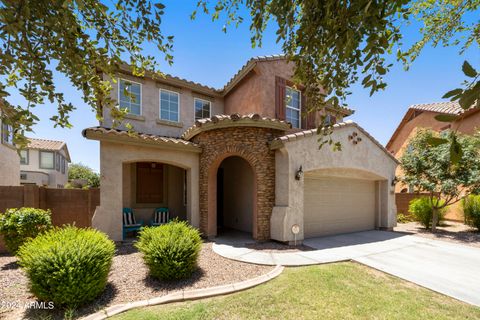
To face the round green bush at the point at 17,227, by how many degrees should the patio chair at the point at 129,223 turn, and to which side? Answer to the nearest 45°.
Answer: approximately 90° to its right

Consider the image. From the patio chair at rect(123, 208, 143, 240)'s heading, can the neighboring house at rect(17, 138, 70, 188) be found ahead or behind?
behind

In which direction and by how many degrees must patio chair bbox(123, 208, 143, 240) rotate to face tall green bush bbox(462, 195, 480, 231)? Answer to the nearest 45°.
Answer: approximately 45° to its left

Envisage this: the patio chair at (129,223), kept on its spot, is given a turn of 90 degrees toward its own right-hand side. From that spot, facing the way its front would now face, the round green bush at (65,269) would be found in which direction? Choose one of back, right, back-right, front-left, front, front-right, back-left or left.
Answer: front-left

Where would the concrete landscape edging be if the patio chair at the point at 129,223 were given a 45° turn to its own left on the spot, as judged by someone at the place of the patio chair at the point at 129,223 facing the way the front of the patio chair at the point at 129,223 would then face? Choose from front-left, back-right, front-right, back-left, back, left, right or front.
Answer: right

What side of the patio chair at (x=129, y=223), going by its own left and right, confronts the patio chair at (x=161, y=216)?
left

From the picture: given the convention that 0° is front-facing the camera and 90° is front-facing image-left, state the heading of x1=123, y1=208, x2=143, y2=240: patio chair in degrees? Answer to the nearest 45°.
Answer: approximately 315°

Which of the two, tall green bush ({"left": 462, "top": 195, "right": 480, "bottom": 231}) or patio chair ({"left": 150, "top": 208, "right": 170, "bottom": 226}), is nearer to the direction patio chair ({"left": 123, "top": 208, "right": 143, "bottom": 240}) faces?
the tall green bush

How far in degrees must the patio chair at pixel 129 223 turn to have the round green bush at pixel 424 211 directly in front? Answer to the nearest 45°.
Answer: approximately 45° to its left
